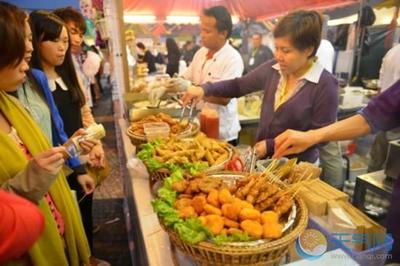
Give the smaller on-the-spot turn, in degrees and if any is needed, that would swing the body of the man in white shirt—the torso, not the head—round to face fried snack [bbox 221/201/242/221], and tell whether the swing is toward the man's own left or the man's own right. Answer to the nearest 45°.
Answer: approximately 45° to the man's own left

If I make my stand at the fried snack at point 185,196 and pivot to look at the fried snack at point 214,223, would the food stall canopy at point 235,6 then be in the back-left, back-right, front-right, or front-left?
back-left

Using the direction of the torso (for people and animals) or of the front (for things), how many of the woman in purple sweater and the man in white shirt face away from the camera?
0

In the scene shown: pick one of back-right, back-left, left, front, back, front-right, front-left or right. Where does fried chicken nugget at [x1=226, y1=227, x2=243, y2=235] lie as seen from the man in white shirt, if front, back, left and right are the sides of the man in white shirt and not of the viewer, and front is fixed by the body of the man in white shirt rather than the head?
front-left

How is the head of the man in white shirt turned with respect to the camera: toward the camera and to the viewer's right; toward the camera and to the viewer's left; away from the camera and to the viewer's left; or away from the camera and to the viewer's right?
toward the camera and to the viewer's left

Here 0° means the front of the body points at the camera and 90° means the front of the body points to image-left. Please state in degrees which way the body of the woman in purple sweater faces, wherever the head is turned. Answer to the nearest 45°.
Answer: approximately 45°

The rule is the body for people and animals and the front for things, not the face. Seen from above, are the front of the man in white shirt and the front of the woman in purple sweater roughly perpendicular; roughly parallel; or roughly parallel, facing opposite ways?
roughly parallel

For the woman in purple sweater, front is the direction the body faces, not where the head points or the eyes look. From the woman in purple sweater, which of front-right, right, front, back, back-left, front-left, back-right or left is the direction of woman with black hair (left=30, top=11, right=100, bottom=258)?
front-right

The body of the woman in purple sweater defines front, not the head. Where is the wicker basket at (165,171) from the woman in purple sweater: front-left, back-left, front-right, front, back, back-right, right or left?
front

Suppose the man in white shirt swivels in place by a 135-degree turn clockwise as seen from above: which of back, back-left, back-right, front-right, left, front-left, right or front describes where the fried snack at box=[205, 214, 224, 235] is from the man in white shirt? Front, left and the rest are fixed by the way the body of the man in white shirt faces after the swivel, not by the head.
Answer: back

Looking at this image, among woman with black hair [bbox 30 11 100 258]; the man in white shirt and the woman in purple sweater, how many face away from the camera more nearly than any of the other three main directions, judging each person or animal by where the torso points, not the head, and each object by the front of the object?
0

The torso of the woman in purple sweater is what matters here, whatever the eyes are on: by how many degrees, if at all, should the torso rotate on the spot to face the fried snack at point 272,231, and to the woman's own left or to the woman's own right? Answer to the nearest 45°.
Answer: approximately 45° to the woman's own left

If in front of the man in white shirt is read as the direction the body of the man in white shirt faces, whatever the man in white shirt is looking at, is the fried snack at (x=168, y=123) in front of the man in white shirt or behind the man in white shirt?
in front

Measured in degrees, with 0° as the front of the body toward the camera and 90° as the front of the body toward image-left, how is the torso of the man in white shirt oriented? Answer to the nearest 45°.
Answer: approximately 45°

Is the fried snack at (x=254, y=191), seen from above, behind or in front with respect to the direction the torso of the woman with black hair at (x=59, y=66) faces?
in front

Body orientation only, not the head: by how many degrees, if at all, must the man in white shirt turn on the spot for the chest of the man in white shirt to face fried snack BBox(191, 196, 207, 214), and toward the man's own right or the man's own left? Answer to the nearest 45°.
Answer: approximately 45° to the man's own left

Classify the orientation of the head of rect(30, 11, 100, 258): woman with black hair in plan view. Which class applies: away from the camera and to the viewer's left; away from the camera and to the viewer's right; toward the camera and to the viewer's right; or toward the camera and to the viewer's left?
toward the camera and to the viewer's right

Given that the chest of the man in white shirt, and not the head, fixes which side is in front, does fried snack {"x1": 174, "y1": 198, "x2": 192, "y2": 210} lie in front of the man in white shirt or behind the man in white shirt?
in front

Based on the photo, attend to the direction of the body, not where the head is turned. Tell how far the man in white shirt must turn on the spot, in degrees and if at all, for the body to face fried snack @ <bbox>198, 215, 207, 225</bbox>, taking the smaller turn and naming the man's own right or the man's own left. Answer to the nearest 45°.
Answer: approximately 45° to the man's own left

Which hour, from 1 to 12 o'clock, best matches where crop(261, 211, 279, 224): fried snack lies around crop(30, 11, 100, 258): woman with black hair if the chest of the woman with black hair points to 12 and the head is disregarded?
The fried snack is roughly at 1 o'clock from the woman with black hair.
